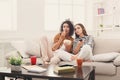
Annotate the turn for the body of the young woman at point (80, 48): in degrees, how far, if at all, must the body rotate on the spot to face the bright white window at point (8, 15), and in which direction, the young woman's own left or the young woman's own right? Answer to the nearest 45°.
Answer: approximately 90° to the young woman's own right

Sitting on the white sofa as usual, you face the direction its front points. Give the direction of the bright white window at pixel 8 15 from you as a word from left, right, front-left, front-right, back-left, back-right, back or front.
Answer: back-right

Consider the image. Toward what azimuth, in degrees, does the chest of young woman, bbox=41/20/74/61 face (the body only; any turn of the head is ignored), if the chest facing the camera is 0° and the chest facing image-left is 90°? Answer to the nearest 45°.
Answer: approximately 45°

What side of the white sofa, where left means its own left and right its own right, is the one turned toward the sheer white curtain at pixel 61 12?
back

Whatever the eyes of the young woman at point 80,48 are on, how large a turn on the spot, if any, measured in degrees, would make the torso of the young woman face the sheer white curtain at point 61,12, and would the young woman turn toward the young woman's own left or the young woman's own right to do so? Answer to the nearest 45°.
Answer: approximately 135° to the young woman's own right

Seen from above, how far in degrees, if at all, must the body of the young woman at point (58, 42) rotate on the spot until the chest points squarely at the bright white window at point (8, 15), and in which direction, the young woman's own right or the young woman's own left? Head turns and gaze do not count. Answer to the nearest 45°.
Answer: approximately 90° to the young woman's own right
